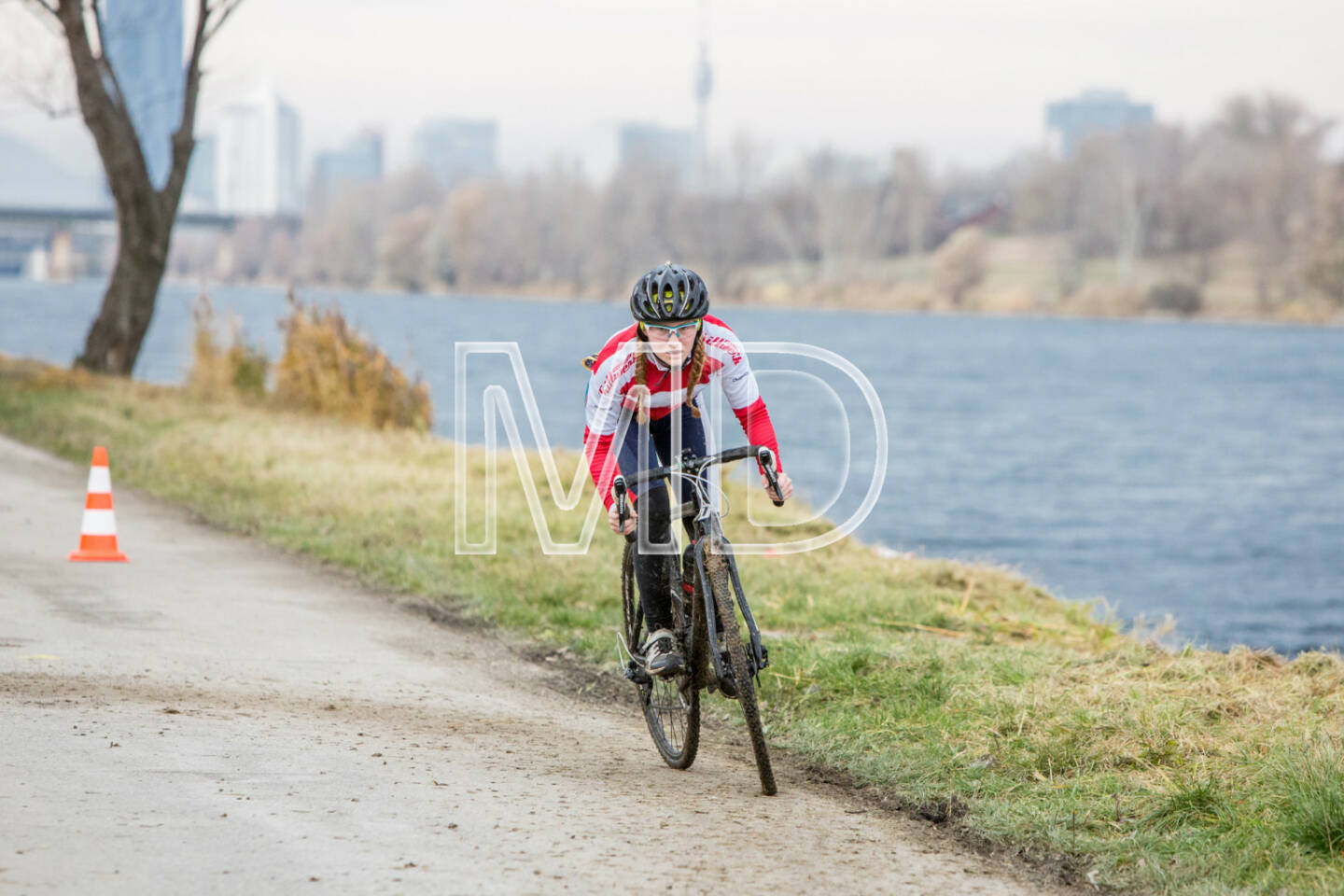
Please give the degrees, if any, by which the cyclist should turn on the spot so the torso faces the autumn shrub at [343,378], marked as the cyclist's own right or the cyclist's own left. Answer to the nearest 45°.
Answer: approximately 180°

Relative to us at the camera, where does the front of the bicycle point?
facing the viewer

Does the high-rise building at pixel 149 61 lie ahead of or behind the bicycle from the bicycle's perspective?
behind

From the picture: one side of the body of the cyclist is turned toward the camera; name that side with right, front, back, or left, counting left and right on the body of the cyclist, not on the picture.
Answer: front

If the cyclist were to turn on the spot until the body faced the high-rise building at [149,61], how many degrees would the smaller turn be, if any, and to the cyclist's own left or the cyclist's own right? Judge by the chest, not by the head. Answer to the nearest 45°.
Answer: approximately 135° to the cyclist's own right

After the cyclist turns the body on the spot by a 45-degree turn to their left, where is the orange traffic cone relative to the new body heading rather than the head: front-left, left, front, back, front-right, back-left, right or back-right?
back

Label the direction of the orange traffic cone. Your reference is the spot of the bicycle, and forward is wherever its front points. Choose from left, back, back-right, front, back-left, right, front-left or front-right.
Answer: back-right
